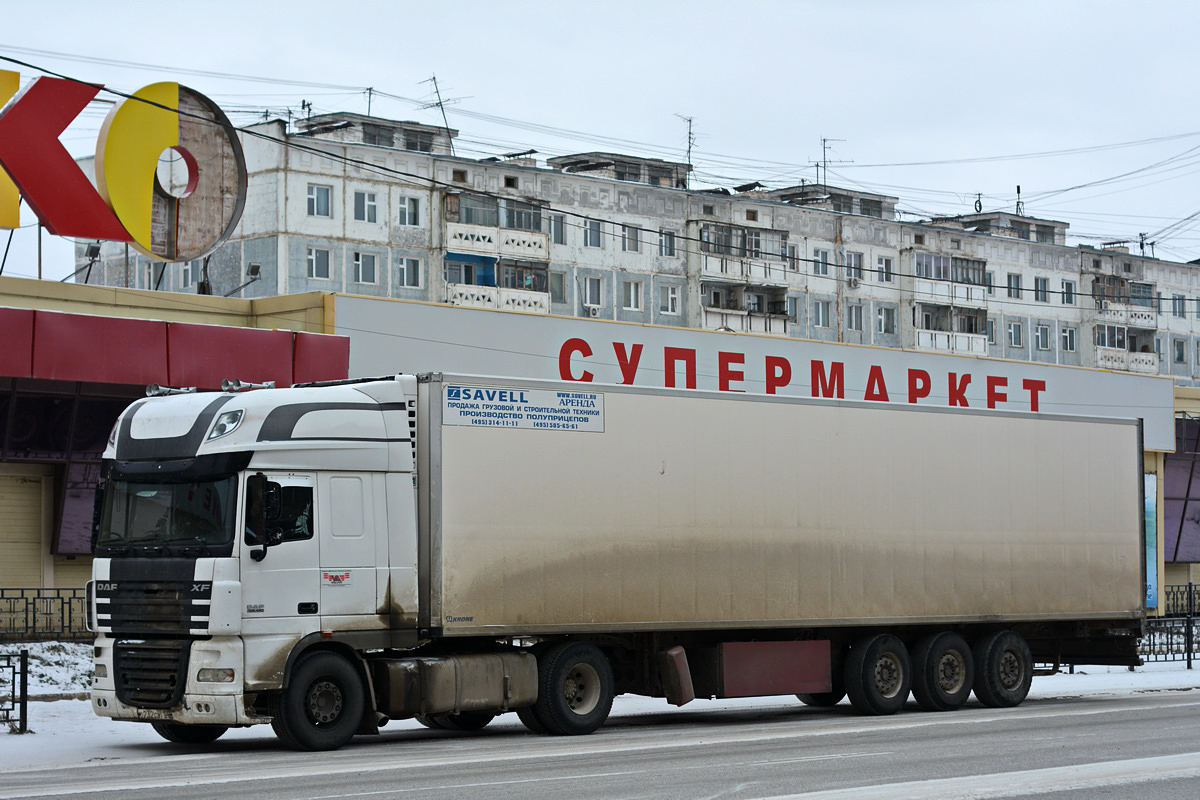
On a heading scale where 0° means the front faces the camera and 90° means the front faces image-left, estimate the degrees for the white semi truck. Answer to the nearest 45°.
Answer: approximately 45°

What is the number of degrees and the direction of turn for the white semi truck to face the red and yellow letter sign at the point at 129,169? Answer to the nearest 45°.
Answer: approximately 90° to its right
